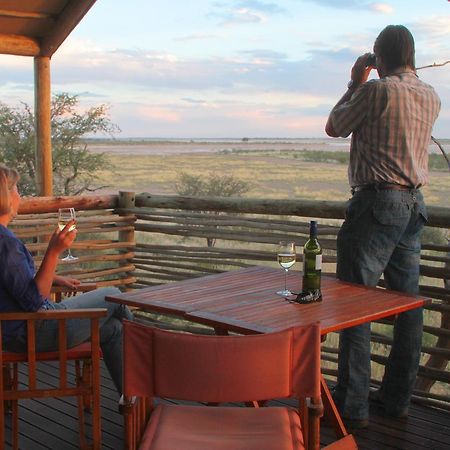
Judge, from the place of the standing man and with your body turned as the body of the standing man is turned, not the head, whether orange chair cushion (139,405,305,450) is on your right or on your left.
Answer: on your left

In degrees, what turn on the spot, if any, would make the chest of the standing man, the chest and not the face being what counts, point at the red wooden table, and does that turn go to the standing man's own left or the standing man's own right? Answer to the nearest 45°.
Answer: approximately 90° to the standing man's own left

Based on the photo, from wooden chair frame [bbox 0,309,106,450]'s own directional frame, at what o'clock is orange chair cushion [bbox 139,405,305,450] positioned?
The orange chair cushion is roughly at 2 o'clock from the wooden chair frame.

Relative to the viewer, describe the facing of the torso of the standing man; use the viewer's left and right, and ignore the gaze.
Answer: facing away from the viewer and to the left of the viewer

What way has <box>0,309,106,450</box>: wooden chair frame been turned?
to the viewer's right

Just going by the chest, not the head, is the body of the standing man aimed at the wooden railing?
yes

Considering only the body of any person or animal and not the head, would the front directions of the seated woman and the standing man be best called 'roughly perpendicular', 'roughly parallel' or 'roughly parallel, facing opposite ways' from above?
roughly perpendicular

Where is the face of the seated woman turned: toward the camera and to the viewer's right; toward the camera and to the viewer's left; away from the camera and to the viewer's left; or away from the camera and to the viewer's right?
away from the camera and to the viewer's right

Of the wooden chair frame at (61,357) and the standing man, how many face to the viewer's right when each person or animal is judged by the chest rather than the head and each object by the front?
1

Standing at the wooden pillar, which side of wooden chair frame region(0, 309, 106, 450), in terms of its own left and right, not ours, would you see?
left

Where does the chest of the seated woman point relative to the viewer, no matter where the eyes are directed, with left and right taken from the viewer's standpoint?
facing to the right of the viewer

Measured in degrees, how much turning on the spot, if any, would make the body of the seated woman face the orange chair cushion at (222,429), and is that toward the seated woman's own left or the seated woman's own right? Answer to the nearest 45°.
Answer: approximately 45° to the seated woman's own right

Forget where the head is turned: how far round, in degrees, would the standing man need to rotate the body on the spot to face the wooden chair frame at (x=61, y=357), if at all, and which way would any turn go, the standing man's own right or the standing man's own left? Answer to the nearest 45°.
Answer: approximately 90° to the standing man's own left

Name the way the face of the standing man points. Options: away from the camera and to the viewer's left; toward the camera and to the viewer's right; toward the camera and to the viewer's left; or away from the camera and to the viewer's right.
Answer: away from the camera and to the viewer's left

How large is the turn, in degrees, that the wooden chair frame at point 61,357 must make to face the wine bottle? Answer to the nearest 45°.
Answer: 0° — it already faces it
